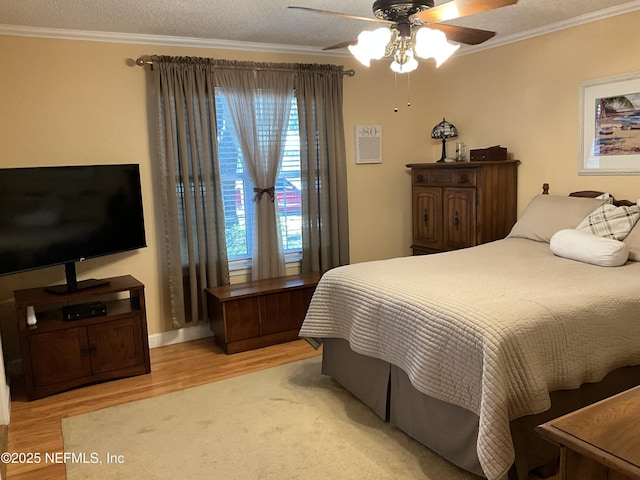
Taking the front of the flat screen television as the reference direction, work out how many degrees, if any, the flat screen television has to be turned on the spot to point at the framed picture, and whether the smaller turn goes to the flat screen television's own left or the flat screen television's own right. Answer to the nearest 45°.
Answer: approximately 45° to the flat screen television's own left

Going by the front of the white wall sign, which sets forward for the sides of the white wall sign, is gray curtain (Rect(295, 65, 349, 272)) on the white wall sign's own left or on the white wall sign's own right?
on the white wall sign's own right

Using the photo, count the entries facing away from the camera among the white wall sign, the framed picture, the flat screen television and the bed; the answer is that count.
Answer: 0

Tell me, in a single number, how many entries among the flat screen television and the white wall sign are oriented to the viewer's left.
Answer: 0

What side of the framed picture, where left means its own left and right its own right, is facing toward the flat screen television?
front

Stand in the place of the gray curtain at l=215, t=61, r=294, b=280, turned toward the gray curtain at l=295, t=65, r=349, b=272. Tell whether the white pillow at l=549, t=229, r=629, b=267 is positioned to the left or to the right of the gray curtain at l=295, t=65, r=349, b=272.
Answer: right

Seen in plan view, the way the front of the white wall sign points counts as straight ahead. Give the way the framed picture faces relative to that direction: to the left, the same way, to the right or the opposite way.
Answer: to the right

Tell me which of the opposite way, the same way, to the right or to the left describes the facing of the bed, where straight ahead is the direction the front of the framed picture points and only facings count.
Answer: the same way

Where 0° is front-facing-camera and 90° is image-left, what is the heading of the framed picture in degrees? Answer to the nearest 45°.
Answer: approximately 45°

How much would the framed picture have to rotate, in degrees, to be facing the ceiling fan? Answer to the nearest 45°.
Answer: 0° — it already faces it

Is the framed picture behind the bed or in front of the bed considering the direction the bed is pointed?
behind

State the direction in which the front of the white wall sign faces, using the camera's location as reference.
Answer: facing the viewer

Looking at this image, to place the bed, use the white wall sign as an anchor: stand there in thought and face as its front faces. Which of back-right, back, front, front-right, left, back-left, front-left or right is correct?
front
